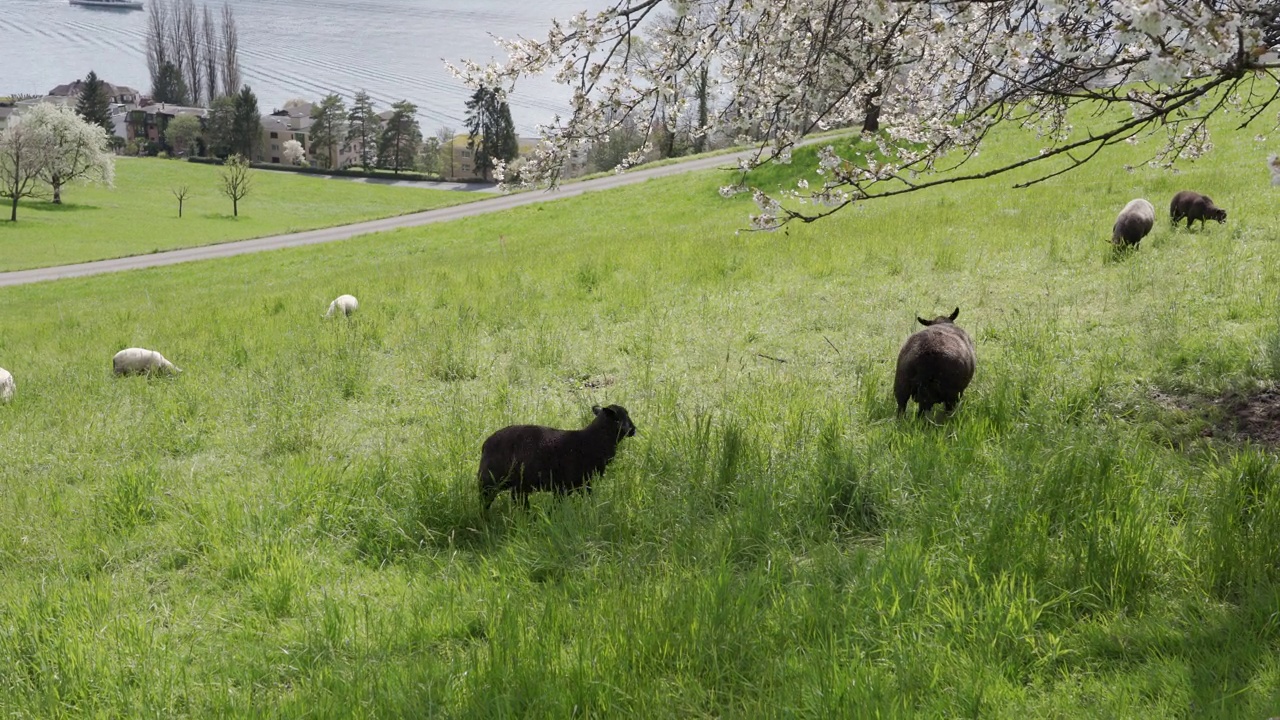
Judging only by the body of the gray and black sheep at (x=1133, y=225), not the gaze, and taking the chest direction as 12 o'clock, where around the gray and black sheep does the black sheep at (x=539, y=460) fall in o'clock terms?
The black sheep is roughly at 11 o'clock from the gray and black sheep.

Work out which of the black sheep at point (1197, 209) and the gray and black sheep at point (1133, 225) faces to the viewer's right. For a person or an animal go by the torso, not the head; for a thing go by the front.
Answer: the black sheep

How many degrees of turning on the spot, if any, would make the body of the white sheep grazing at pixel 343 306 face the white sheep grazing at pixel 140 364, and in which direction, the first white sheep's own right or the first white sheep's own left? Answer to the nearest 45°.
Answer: approximately 45° to the first white sheep's own left

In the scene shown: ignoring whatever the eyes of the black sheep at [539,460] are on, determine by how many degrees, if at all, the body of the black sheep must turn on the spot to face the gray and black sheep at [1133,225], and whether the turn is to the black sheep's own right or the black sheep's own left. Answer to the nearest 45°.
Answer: approximately 45° to the black sheep's own left

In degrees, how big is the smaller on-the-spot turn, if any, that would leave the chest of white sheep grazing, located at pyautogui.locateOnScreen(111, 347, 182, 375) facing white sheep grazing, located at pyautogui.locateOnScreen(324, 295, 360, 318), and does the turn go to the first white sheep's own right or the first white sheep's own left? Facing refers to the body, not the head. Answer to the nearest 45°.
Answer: approximately 45° to the first white sheep's own left

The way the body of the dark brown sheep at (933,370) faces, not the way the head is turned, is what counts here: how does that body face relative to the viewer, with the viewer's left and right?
facing away from the viewer

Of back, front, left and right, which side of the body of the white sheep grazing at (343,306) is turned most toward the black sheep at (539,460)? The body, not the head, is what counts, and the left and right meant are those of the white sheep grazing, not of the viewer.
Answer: left

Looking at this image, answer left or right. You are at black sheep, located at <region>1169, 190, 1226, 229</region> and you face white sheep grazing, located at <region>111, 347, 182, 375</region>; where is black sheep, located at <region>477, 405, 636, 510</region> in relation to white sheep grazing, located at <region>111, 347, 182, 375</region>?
left

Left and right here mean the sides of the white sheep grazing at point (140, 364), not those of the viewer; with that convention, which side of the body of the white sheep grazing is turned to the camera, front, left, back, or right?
right

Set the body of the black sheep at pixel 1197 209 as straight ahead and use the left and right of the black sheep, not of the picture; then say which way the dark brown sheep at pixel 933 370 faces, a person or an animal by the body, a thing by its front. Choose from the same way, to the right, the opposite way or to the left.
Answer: to the left

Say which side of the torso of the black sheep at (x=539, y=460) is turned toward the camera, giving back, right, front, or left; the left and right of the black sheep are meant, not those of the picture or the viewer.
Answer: right

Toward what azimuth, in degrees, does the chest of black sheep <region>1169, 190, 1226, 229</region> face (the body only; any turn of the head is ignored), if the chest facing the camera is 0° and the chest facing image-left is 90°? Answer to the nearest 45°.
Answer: approximately 270°

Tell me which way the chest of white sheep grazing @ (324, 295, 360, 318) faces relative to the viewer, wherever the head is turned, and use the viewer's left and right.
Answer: facing to the left of the viewer
